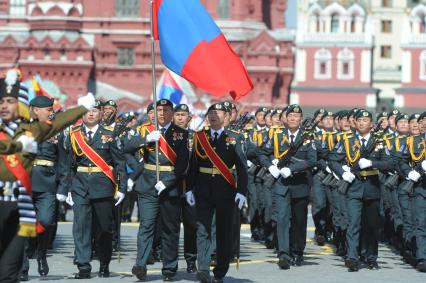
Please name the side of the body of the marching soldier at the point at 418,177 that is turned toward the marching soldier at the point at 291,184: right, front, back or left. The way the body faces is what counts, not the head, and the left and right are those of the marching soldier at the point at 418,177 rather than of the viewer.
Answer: right

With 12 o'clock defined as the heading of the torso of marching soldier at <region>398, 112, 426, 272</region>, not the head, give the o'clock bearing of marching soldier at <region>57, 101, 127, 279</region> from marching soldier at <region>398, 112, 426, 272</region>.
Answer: marching soldier at <region>57, 101, 127, 279</region> is roughly at 2 o'clock from marching soldier at <region>398, 112, 426, 272</region>.

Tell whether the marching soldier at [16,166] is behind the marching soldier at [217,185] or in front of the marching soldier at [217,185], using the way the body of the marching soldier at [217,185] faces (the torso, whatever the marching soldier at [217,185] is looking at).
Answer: in front

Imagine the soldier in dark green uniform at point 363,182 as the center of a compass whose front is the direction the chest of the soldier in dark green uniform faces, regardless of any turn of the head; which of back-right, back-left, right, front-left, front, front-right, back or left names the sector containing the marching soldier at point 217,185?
front-right
